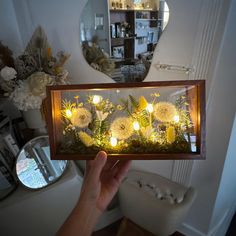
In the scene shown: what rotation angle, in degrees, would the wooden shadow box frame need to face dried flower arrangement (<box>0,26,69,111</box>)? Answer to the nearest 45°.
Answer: approximately 135° to its right

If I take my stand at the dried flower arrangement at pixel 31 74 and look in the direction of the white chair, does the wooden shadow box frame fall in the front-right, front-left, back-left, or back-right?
front-right

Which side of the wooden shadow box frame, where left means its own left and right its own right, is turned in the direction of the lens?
front
